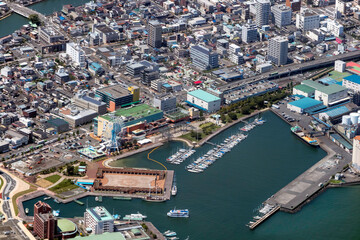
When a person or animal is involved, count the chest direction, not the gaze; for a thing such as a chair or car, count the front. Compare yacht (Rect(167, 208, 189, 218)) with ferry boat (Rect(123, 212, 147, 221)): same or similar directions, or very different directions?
very different directions

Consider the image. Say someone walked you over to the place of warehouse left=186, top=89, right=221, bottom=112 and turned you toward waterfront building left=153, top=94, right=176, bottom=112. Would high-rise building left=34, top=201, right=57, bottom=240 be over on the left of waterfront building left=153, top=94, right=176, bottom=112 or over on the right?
left

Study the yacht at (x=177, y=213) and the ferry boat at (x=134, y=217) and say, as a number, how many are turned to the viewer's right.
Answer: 1

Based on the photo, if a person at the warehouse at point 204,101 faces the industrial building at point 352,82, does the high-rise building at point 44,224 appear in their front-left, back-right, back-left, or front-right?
back-right
